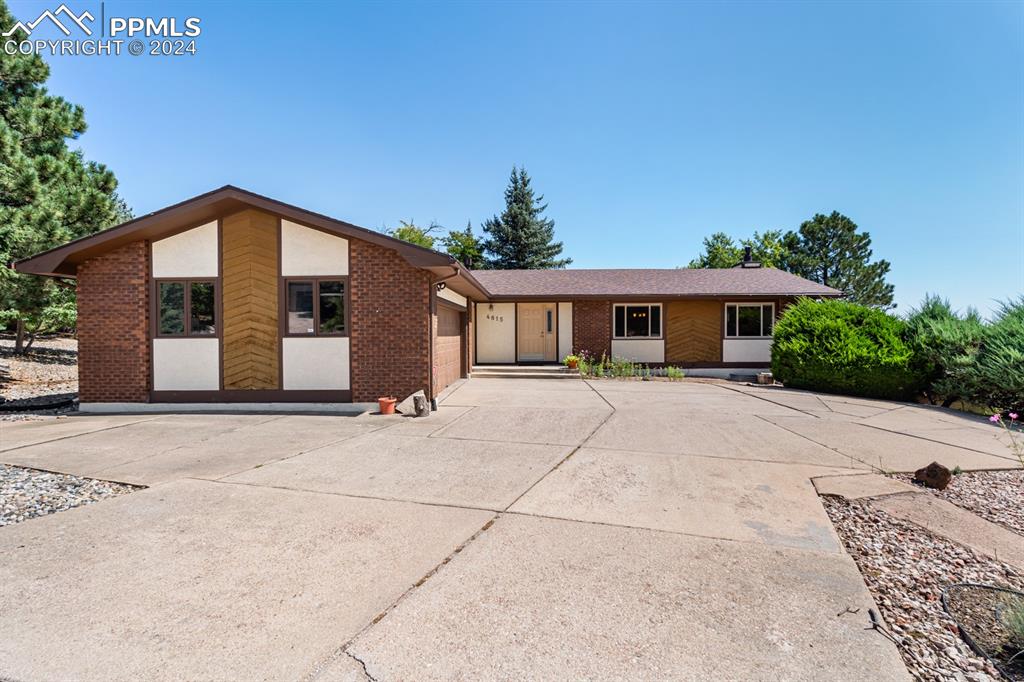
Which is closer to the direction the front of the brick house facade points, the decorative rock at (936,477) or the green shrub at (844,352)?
the decorative rock

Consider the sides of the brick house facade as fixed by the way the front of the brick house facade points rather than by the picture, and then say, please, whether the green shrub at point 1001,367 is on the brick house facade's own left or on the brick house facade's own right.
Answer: on the brick house facade's own left

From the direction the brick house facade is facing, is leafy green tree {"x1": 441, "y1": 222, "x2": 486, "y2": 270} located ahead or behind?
behind

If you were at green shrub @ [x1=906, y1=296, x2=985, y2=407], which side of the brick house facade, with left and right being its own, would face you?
left

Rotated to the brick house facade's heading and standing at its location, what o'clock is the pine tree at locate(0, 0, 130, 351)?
The pine tree is roughly at 4 o'clock from the brick house facade.

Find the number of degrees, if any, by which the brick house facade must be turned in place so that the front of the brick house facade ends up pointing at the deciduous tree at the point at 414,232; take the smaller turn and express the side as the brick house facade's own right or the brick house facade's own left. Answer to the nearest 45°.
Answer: approximately 180°

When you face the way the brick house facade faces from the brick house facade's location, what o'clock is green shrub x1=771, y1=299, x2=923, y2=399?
The green shrub is roughly at 9 o'clock from the brick house facade.

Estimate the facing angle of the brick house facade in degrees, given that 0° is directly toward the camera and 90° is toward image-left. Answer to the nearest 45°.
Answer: approximately 0°

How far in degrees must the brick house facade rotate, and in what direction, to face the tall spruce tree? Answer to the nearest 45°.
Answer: approximately 180°

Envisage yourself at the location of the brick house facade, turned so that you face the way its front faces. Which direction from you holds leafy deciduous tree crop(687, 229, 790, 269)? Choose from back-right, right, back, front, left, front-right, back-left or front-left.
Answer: back-left

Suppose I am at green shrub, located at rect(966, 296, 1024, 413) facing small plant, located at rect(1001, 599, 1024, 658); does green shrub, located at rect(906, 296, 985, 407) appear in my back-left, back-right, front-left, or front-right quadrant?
back-right

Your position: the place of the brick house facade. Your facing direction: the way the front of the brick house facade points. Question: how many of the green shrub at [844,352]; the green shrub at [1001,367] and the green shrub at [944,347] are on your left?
3
